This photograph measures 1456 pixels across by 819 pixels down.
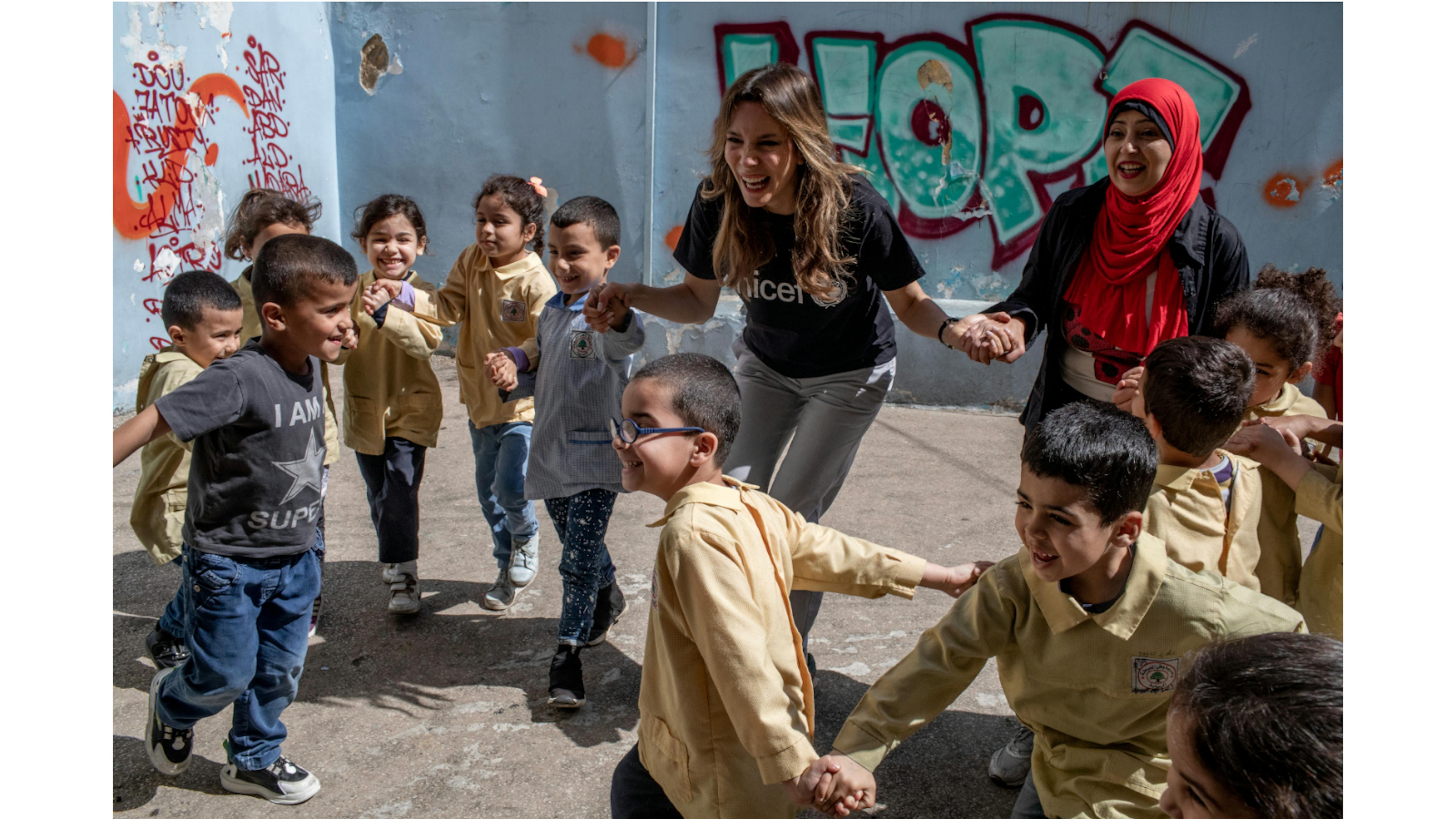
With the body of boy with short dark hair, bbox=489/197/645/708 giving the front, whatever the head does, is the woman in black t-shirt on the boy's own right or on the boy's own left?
on the boy's own left

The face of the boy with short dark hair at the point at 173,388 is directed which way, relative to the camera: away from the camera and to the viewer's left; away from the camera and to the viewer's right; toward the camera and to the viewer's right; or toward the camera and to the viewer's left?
toward the camera and to the viewer's right

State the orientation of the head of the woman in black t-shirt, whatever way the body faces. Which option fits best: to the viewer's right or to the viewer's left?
to the viewer's left

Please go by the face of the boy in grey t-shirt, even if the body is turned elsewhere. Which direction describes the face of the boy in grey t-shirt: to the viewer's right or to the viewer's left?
to the viewer's right

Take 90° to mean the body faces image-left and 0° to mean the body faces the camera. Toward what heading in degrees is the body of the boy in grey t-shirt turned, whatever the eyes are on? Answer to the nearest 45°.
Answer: approximately 315°

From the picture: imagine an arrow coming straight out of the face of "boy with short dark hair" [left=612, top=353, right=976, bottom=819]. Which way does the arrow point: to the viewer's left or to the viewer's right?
to the viewer's left

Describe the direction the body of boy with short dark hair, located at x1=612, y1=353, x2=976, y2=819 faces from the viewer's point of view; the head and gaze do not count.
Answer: to the viewer's left
